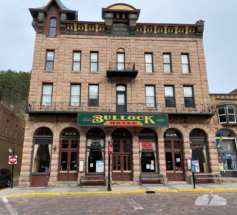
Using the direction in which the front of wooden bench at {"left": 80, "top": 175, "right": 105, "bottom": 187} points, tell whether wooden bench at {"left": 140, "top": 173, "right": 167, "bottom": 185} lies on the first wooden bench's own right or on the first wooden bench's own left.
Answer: on the first wooden bench's own left

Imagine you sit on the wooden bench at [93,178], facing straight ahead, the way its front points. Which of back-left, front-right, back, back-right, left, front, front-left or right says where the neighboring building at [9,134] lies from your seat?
back-right

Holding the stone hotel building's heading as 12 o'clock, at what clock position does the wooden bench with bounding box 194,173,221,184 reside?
The wooden bench is roughly at 9 o'clock from the stone hotel building.

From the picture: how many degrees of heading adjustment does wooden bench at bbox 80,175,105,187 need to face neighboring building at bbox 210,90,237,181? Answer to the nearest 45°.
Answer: approximately 90° to its left

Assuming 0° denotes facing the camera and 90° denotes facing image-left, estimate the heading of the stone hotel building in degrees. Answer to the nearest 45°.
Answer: approximately 0°
